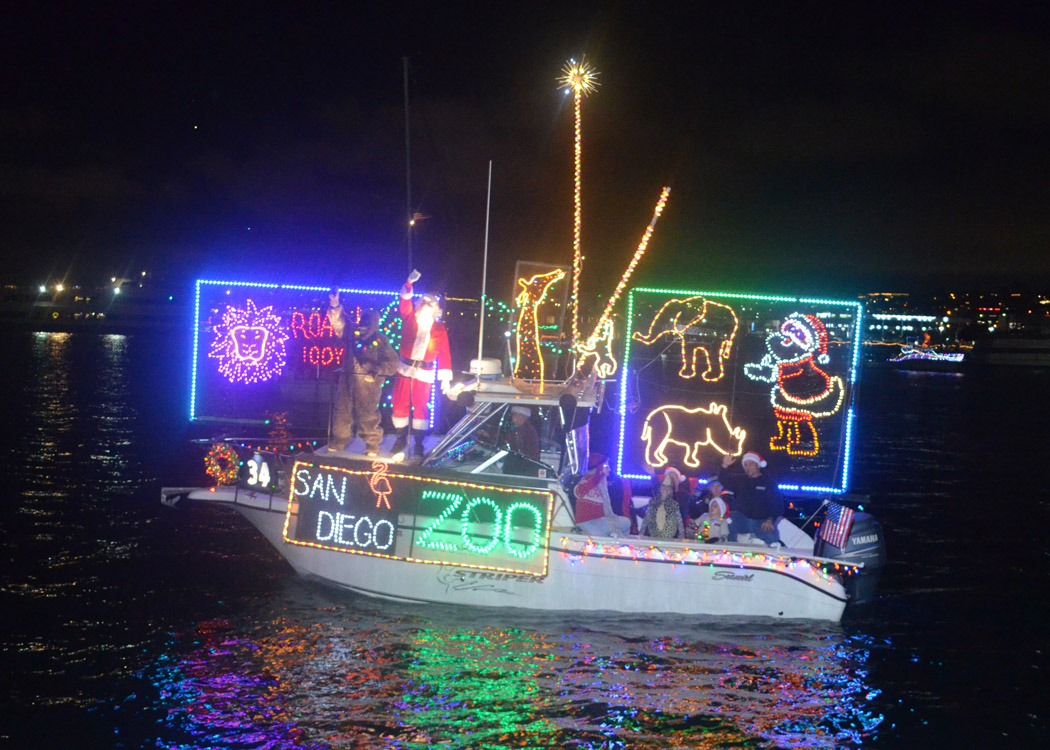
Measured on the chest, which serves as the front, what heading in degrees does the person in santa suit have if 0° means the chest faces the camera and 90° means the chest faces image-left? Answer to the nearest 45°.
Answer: approximately 0°

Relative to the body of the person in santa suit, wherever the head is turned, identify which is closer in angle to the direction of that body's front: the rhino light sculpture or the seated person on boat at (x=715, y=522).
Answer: the seated person on boat

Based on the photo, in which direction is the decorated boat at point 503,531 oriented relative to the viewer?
to the viewer's left

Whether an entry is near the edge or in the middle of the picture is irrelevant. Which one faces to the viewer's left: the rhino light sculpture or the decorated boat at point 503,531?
the decorated boat

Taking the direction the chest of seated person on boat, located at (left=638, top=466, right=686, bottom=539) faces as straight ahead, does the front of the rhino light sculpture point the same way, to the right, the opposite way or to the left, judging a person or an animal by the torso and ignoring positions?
to the left

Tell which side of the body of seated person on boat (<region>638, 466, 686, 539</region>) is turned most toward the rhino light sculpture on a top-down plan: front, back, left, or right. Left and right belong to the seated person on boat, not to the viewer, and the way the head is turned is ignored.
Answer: back

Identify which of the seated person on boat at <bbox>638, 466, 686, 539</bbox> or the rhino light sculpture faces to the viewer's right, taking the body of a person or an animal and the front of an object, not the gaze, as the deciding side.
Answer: the rhino light sculpture

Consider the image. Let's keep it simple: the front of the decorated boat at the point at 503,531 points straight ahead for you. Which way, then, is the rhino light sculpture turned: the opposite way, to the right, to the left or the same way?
the opposite way
